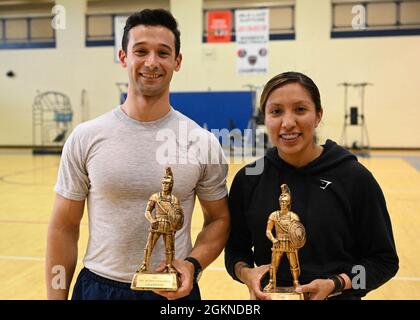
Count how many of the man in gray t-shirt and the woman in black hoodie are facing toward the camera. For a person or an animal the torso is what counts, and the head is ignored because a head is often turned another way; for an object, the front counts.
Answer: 2

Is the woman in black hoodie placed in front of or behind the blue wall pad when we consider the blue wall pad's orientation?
in front

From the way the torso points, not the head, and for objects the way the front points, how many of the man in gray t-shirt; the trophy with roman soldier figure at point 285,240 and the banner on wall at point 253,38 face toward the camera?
3

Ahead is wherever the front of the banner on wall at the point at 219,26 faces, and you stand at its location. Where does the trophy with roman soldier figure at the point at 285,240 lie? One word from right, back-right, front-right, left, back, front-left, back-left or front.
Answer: front

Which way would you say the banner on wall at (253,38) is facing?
toward the camera

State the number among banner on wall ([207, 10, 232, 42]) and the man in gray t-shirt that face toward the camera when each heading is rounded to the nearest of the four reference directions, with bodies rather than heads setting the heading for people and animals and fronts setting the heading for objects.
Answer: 2

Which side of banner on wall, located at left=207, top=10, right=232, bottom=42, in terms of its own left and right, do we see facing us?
front

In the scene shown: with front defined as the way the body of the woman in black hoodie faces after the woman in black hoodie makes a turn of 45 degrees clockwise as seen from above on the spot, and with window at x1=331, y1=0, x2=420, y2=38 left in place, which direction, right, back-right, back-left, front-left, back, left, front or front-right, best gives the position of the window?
back-right

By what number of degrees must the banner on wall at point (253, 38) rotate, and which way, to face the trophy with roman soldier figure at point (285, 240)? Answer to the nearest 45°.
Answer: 0° — it already faces it

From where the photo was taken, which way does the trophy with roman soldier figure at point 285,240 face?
toward the camera

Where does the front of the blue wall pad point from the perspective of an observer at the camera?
facing the viewer
